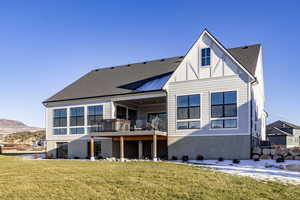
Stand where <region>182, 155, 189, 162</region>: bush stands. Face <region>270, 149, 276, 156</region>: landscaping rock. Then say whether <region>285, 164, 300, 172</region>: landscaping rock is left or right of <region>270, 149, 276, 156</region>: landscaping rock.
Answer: right

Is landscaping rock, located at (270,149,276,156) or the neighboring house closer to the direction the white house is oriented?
the neighboring house

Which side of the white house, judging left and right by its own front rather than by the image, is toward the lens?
back

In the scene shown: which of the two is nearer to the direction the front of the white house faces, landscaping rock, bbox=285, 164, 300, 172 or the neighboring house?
the neighboring house

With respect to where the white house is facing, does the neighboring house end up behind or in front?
in front
